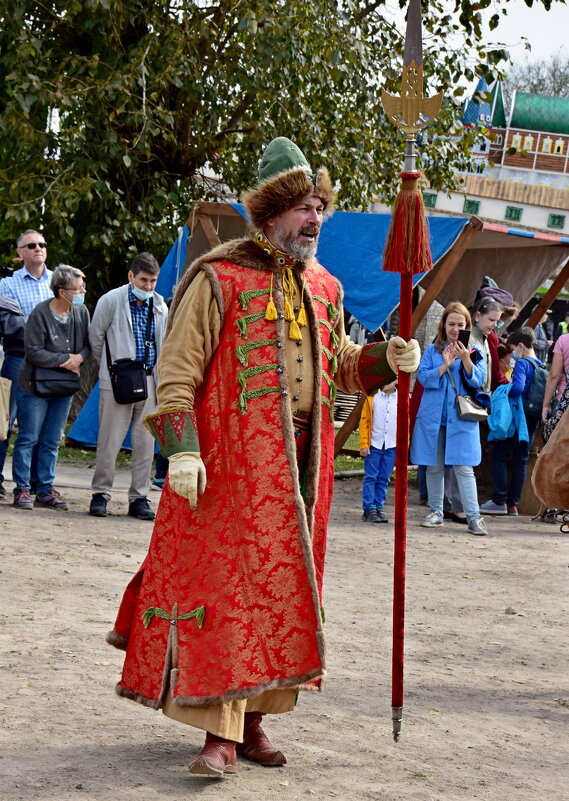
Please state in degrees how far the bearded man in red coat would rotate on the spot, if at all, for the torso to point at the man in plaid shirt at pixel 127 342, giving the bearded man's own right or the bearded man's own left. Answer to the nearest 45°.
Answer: approximately 135° to the bearded man's own left

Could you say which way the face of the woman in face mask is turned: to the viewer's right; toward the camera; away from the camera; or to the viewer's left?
to the viewer's right

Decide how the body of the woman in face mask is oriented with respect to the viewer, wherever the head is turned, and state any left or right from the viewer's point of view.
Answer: facing the viewer and to the right of the viewer

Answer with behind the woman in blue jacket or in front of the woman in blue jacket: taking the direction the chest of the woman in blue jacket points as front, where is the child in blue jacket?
behind

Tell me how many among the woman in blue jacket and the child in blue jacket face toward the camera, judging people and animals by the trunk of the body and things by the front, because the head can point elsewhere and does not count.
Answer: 1

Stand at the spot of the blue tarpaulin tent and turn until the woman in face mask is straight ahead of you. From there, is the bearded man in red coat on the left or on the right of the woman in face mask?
left

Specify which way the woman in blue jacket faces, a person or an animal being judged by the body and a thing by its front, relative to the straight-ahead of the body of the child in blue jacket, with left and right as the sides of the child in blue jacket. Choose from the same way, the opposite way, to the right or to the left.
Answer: to the left

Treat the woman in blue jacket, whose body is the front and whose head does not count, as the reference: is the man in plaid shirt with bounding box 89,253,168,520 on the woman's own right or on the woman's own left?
on the woman's own right

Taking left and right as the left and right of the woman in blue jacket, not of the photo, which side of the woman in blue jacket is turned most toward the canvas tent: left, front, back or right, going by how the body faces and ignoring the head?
back

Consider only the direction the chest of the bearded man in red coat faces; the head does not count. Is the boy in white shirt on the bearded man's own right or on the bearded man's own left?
on the bearded man's own left

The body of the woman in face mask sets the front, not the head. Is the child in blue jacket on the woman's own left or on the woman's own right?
on the woman's own left

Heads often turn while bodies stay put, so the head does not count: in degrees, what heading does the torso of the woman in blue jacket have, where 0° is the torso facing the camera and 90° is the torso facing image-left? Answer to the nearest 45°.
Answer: approximately 0°

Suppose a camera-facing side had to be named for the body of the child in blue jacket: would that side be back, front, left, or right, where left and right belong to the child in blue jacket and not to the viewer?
left

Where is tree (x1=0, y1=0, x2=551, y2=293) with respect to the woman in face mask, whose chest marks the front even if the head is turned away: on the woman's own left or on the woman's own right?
on the woman's own left
